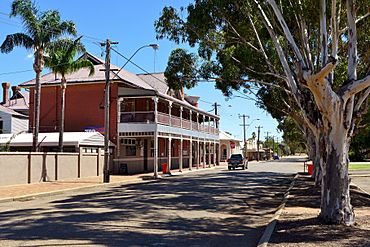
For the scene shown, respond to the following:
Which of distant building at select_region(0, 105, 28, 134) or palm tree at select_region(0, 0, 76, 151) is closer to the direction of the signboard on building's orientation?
the palm tree

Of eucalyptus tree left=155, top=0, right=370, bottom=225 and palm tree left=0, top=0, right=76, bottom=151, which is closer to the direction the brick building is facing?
the eucalyptus tree

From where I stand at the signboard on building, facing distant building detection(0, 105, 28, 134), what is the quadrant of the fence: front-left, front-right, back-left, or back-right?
back-left

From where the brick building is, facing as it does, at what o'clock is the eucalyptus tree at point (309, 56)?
The eucalyptus tree is roughly at 1 o'clock from the brick building.

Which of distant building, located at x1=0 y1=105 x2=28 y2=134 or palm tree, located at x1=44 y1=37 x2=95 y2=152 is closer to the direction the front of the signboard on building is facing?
the palm tree

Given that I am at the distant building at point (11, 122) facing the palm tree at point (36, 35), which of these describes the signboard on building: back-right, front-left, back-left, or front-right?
front-left

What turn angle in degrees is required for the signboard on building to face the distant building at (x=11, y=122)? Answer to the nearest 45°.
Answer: approximately 135° to its right

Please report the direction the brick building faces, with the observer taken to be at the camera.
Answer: facing the viewer and to the right of the viewer

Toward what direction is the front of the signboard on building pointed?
toward the camera

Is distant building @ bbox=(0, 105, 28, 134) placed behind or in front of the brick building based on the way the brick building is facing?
behind

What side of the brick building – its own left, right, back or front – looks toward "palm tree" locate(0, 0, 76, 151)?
right

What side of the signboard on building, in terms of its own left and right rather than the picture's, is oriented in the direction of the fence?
front
